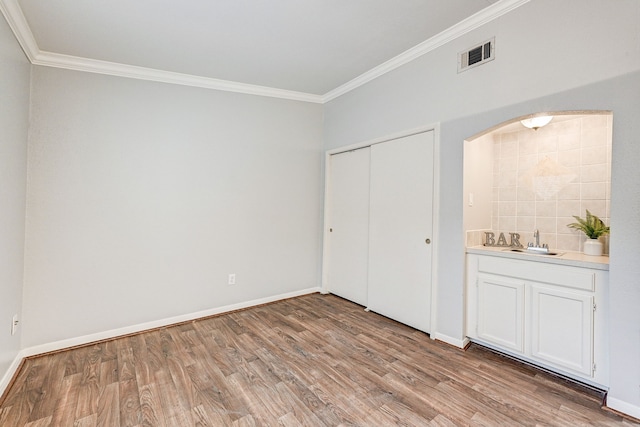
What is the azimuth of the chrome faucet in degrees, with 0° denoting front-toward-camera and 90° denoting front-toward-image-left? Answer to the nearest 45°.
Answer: approximately 45°
